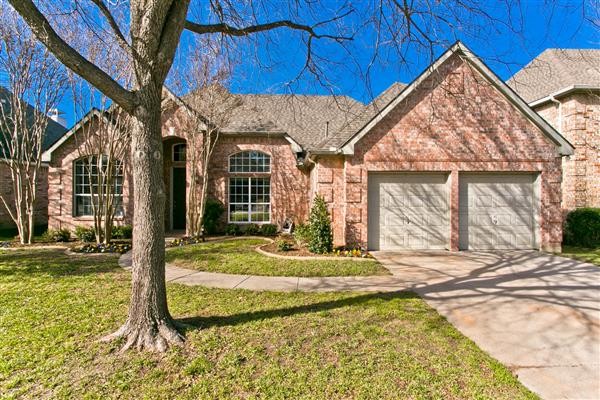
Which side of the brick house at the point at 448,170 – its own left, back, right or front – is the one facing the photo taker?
front

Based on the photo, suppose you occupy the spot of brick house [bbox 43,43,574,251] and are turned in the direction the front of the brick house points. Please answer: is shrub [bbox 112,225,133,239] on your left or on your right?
on your right

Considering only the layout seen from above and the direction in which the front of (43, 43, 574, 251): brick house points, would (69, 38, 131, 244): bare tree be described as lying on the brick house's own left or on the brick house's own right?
on the brick house's own right

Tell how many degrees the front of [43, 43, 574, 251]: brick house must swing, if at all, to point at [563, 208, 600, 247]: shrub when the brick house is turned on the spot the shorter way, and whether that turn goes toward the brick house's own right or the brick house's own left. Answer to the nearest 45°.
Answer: approximately 90° to the brick house's own left

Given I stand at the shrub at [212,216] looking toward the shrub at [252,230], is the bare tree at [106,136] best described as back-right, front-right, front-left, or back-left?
back-right

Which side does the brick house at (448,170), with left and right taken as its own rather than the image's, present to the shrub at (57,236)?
right

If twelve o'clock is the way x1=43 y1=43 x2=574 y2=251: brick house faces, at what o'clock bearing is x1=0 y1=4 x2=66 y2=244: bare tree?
The bare tree is roughly at 3 o'clock from the brick house.
